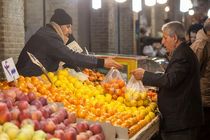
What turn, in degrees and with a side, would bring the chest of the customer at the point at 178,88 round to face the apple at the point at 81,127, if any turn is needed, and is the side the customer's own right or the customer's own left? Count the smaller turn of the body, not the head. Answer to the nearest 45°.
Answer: approximately 45° to the customer's own left

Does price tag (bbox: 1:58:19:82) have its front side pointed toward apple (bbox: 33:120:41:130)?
yes

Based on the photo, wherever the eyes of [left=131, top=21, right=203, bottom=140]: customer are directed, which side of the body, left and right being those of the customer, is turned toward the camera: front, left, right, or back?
left

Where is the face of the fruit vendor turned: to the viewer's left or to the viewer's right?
to the viewer's right

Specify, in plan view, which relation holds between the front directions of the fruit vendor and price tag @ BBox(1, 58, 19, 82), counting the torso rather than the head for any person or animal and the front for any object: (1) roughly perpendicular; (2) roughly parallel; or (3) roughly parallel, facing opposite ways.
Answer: roughly perpendicular

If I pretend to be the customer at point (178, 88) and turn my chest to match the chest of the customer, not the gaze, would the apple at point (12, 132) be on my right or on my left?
on my left

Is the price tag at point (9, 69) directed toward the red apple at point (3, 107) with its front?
yes

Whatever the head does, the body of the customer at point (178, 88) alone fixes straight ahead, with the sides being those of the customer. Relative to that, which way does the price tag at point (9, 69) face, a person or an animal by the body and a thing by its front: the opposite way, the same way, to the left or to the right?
to the left

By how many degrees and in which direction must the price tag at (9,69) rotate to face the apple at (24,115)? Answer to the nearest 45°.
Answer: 0° — it already faces it

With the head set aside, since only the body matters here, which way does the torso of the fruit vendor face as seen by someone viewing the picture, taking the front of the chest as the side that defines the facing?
to the viewer's right
